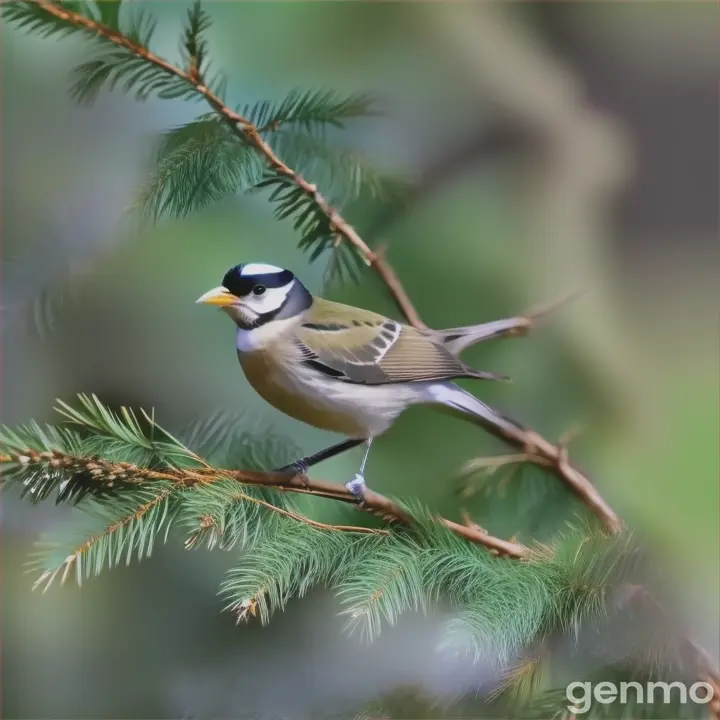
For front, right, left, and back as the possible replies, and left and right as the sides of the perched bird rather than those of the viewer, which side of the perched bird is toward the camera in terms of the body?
left
